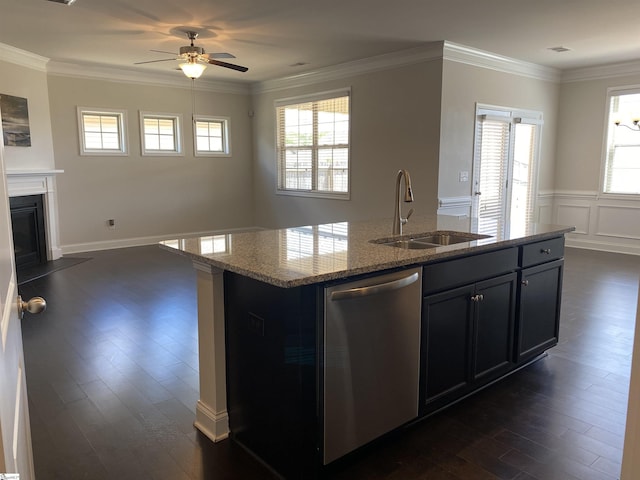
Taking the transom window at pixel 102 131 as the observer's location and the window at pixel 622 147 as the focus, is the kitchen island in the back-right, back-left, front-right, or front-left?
front-right

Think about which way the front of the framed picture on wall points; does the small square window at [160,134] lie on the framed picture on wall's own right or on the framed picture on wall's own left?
on the framed picture on wall's own left

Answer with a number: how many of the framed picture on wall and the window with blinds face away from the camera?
0

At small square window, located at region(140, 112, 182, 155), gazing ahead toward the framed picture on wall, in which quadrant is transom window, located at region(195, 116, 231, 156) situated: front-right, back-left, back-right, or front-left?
back-left

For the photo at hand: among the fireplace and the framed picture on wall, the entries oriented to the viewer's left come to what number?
0

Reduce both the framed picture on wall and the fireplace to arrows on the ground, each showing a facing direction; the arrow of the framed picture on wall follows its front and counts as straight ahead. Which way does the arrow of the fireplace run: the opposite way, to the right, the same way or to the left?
the same way

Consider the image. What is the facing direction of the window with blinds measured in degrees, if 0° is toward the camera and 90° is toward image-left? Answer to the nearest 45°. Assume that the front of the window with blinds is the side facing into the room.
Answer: approximately 45°

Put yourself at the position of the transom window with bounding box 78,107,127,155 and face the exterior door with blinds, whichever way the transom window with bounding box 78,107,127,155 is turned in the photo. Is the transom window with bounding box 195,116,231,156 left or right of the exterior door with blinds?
left

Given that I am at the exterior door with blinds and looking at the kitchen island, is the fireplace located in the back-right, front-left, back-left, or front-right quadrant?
front-right

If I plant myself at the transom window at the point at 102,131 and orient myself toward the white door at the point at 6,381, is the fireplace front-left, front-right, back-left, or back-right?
front-right

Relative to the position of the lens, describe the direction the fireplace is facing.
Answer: facing the viewer and to the right of the viewer

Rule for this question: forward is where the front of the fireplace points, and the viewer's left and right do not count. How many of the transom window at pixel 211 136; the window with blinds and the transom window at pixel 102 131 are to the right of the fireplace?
0

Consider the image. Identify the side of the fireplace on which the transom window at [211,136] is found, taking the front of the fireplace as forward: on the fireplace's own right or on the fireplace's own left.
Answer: on the fireplace's own left

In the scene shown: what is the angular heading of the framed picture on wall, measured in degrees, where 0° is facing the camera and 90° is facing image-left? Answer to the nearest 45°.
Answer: approximately 315°

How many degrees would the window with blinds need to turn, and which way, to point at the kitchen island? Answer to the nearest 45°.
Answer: approximately 45° to its left

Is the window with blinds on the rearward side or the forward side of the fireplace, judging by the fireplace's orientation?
on the forward side

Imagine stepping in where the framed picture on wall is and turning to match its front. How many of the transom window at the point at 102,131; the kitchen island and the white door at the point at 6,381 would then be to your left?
1

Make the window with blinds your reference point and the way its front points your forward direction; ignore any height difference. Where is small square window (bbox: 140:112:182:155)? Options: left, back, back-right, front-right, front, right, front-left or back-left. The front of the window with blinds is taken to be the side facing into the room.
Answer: front-right
